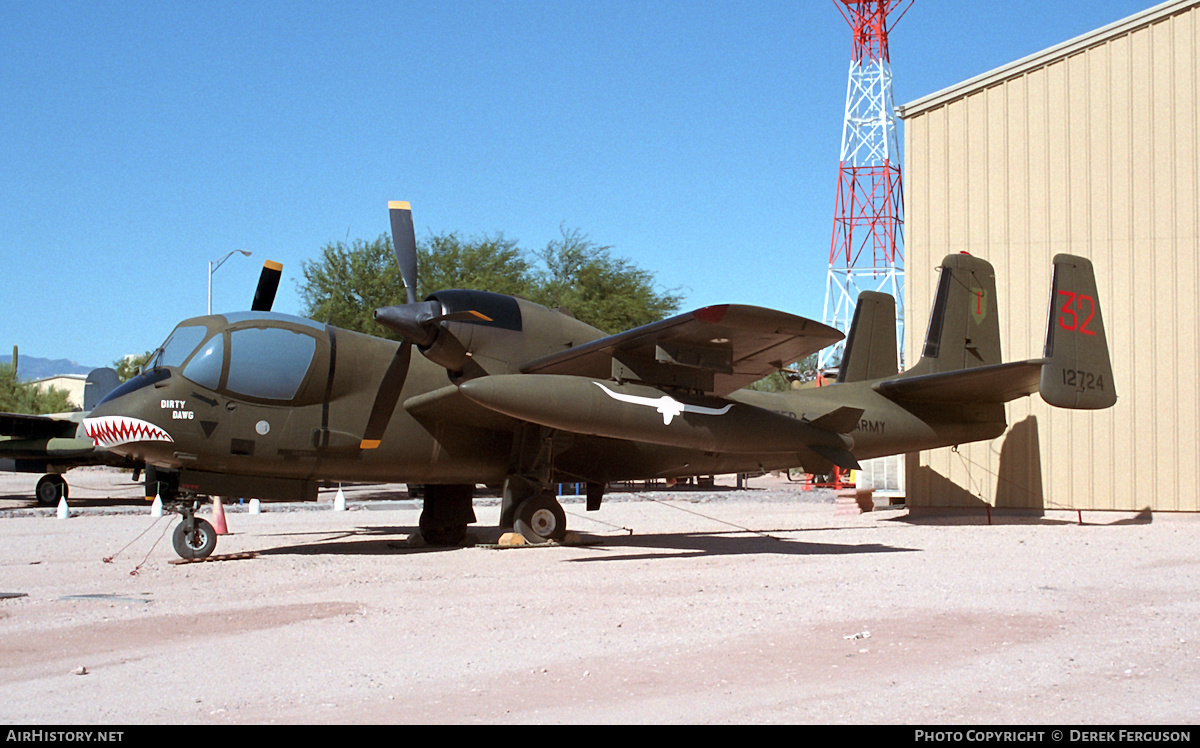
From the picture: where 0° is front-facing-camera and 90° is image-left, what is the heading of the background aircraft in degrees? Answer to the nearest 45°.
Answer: approximately 90°

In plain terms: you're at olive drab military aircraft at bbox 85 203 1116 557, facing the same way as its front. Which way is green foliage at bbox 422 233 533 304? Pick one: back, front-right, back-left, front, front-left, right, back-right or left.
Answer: back-right

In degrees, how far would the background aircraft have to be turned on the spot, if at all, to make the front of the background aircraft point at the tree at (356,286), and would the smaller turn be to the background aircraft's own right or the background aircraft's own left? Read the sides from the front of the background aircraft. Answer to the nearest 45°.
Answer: approximately 180°

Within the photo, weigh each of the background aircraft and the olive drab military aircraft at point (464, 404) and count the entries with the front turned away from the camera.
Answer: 0

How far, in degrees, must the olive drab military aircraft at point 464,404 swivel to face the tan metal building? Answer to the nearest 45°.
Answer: approximately 180°

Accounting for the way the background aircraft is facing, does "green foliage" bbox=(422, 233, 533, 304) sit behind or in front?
behind

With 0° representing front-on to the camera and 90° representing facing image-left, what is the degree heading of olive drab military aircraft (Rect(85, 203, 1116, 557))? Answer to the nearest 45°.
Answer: approximately 45°
